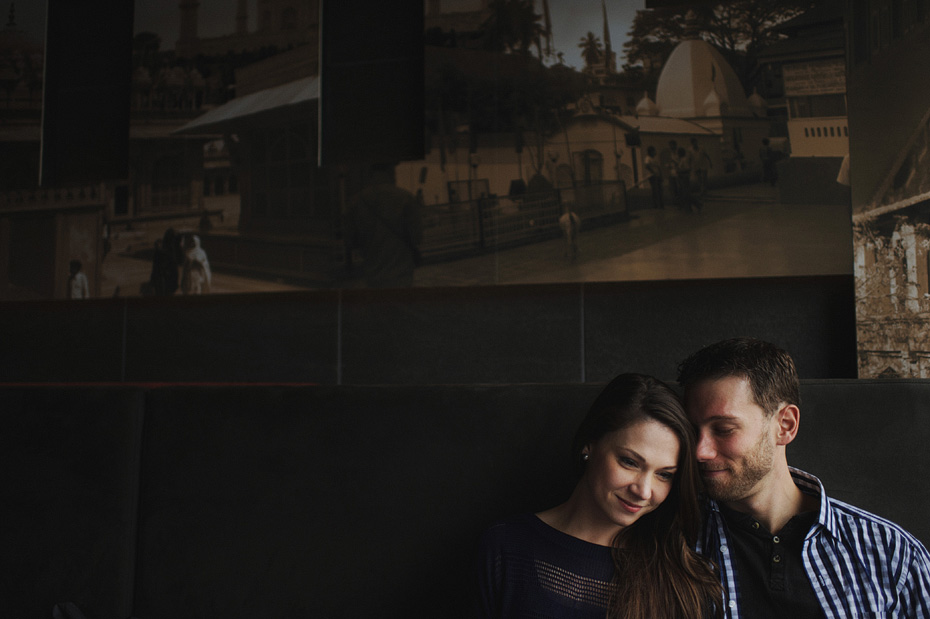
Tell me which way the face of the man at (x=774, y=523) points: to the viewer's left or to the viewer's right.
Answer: to the viewer's left

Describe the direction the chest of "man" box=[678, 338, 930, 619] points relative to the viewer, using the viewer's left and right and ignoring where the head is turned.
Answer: facing the viewer and to the left of the viewer
